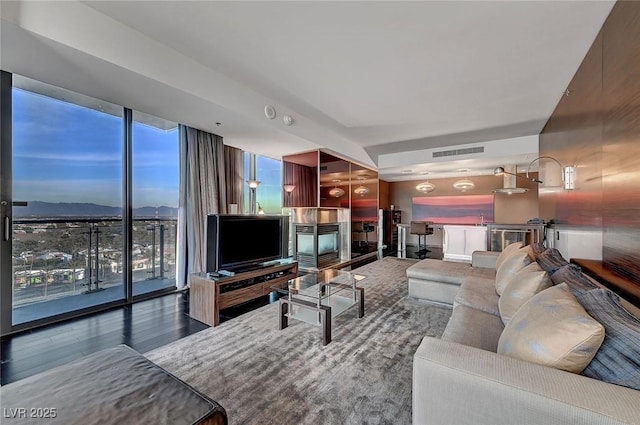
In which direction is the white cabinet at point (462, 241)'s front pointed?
toward the camera

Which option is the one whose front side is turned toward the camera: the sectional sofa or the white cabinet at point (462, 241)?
the white cabinet

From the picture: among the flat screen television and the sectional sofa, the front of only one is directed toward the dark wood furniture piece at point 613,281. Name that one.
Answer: the flat screen television

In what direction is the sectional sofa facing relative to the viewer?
to the viewer's left

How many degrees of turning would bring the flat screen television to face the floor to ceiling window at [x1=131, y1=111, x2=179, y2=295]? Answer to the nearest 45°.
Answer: approximately 180°

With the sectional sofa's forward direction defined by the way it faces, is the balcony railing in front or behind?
in front

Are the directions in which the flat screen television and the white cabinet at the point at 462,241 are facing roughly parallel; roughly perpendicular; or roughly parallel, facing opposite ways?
roughly perpendicular

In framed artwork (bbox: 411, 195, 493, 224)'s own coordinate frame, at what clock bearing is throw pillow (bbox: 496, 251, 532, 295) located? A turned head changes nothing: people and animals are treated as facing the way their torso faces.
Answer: The throw pillow is roughly at 12 o'clock from the framed artwork.

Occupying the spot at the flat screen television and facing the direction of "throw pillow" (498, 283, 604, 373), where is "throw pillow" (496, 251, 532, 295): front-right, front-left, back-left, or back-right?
front-left

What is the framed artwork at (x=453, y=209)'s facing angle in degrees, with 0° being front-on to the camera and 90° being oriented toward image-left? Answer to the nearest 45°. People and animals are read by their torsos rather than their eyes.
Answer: approximately 0°

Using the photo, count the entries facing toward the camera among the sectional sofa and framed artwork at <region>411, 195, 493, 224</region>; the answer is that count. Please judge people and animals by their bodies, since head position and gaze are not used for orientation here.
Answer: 1

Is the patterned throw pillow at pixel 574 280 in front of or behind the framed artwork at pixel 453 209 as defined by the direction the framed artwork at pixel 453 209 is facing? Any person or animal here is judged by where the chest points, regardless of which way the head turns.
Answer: in front

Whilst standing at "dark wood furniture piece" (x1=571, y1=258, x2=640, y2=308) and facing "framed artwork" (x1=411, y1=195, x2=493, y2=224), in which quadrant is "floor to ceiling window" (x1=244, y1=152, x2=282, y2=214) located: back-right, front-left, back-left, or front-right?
front-left
